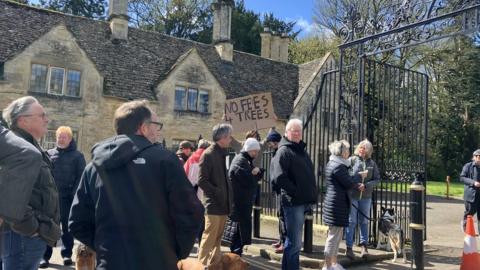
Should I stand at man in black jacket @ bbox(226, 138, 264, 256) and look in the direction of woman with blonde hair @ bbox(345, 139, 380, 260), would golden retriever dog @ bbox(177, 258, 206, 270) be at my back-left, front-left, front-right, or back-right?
back-right

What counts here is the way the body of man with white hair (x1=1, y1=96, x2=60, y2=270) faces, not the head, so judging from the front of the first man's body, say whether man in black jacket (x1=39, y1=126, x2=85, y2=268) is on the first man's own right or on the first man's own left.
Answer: on the first man's own left

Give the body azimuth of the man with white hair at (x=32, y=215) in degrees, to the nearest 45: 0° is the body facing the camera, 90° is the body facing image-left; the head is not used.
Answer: approximately 270°

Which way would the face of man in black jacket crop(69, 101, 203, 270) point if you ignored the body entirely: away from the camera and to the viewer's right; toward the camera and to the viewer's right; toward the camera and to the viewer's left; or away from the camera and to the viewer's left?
away from the camera and to the viewer's right

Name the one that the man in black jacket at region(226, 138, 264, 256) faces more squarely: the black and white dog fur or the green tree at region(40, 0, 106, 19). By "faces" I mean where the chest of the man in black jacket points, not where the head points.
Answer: the black and white dog fur

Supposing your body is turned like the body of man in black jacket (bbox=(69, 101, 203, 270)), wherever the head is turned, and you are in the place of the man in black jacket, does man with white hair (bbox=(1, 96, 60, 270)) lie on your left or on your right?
on your left

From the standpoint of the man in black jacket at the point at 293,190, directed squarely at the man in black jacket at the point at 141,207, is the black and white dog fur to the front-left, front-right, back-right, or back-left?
back-left
